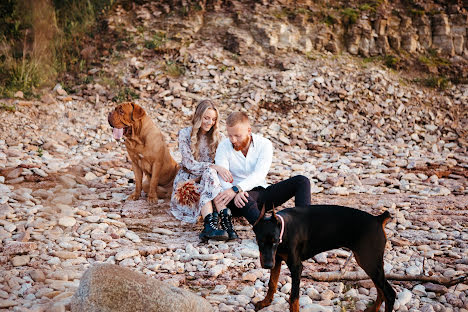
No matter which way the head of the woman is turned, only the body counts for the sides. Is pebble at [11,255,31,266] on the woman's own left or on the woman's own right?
on the woman's own right

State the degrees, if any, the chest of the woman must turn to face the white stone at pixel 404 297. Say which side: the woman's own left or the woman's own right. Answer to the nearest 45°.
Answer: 0° — they already face it

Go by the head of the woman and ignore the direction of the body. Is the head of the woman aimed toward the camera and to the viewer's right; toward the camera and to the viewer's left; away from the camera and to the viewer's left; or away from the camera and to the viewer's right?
toward the camera and to the viewer's right

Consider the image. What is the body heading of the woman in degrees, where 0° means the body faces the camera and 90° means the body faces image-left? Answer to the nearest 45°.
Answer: approximately 315°

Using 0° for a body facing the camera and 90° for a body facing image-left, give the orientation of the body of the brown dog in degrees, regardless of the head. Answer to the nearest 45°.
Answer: approximately 45°

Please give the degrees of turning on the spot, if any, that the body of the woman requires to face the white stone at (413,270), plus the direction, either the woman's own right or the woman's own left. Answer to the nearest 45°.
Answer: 0° — they already face it
